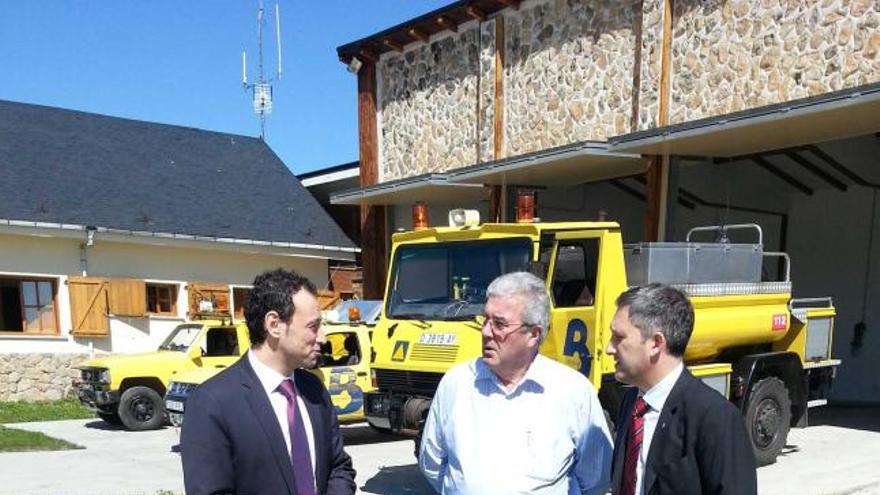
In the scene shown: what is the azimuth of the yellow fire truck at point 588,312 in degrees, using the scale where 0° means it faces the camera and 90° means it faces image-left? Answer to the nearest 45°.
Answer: approximately 45°

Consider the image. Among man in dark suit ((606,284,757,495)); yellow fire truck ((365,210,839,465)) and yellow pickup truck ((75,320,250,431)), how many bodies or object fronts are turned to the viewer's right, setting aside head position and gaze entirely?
0

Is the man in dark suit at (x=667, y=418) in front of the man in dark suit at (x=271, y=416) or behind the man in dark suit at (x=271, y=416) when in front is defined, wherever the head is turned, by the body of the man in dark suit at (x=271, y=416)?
in front

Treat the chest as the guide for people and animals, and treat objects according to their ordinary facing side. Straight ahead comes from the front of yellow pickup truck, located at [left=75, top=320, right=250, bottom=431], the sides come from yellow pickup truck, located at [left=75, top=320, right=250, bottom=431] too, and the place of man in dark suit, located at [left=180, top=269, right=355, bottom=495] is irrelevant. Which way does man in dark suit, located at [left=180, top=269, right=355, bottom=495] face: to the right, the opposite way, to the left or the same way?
to the left

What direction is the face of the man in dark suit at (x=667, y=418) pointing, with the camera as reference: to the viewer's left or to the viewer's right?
to the viewer's left

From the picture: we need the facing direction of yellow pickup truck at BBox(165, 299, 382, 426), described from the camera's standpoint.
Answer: facing the viewer and to the left of the viewer

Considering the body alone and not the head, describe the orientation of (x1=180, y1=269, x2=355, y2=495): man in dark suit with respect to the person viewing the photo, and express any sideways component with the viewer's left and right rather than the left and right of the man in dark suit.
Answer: facing the viewer and to the right of the viewer

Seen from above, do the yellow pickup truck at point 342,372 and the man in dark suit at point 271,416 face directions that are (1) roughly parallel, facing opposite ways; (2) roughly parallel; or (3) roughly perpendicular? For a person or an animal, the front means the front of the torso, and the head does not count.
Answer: roughly perpendicular

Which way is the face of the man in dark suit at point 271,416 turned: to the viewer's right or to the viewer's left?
to the viewer's right

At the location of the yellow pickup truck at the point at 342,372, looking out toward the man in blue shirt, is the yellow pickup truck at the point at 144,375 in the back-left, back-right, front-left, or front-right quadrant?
back-right

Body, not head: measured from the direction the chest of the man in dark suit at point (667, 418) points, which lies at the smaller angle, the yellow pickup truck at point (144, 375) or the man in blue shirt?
the man in blue shirt

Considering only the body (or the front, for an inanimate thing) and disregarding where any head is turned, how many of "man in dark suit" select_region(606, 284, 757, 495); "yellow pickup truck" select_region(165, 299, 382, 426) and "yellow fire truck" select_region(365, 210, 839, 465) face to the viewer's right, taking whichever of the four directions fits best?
0

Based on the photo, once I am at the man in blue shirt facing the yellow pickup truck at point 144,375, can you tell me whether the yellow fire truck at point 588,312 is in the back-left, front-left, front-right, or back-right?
front-right

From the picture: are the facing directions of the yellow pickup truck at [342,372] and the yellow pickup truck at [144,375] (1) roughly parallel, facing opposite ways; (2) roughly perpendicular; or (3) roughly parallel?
roughly parallel

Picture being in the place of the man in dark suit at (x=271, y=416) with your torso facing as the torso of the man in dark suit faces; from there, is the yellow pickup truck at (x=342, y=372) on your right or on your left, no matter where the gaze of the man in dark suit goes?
on your left
